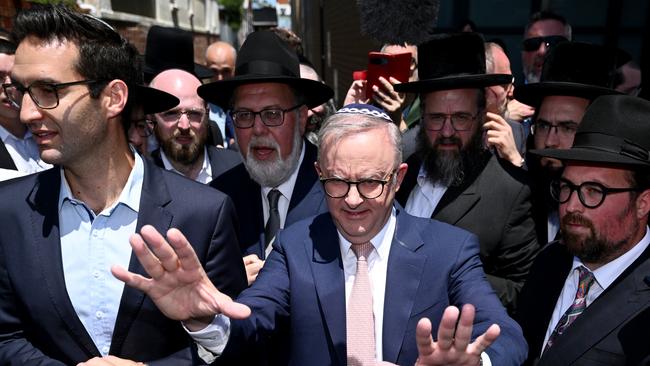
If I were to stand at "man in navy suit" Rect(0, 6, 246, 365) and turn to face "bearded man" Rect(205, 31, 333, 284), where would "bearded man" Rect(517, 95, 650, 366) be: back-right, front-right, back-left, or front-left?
front-right

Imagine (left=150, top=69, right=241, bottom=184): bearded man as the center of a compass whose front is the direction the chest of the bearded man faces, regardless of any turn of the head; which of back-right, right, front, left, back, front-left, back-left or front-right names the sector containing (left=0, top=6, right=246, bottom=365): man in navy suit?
front

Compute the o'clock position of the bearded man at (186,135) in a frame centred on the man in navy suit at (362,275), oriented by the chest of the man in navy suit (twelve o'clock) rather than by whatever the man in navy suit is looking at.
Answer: The bearded man is roughly at 5 o'clock from the man in navy suit.

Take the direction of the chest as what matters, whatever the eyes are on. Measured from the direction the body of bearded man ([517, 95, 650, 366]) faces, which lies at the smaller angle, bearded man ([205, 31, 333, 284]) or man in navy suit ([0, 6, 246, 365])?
the man in navy suit

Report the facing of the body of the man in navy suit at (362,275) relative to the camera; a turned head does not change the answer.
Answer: toward the camera

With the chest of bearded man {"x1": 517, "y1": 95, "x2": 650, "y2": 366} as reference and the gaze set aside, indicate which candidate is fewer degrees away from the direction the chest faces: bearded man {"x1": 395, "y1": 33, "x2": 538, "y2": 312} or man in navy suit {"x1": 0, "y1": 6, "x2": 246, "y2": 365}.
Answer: the man in navy suit

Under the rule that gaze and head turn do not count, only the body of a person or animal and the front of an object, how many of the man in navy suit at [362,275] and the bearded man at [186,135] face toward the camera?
2

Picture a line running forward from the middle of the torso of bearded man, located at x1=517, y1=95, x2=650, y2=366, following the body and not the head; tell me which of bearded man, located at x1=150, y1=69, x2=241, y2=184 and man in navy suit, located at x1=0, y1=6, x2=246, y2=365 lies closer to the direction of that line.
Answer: the man in navy suit

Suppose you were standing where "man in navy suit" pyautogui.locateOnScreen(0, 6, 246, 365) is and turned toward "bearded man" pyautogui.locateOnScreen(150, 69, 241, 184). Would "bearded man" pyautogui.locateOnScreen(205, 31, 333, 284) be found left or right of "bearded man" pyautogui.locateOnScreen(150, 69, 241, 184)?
right

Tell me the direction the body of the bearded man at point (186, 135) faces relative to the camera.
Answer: toward the camera

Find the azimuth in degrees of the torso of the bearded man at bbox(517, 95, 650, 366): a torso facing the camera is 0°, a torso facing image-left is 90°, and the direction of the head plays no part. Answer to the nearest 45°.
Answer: approximately 45°

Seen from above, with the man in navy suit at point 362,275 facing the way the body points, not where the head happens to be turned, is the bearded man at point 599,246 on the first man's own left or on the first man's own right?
on the first man's own left

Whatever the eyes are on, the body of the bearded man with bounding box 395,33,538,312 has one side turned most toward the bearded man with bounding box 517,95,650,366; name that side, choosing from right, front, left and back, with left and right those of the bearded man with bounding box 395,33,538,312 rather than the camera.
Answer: left

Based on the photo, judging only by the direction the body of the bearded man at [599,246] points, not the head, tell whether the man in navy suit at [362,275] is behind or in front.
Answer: in front
